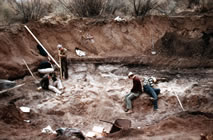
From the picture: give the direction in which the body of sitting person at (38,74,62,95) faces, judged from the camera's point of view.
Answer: to the viewer's right

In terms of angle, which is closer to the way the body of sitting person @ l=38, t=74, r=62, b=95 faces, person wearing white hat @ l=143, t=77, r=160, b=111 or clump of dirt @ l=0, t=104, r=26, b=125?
the person wearing white hat

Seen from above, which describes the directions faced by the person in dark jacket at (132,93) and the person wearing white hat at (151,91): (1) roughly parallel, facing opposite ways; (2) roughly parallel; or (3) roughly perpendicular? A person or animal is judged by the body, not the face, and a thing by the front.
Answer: roughly parallel, facing opposite ways

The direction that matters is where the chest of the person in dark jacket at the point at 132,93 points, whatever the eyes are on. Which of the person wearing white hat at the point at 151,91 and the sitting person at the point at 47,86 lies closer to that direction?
the sitting person

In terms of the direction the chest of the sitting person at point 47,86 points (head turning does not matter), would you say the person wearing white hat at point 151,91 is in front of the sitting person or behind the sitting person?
in front
